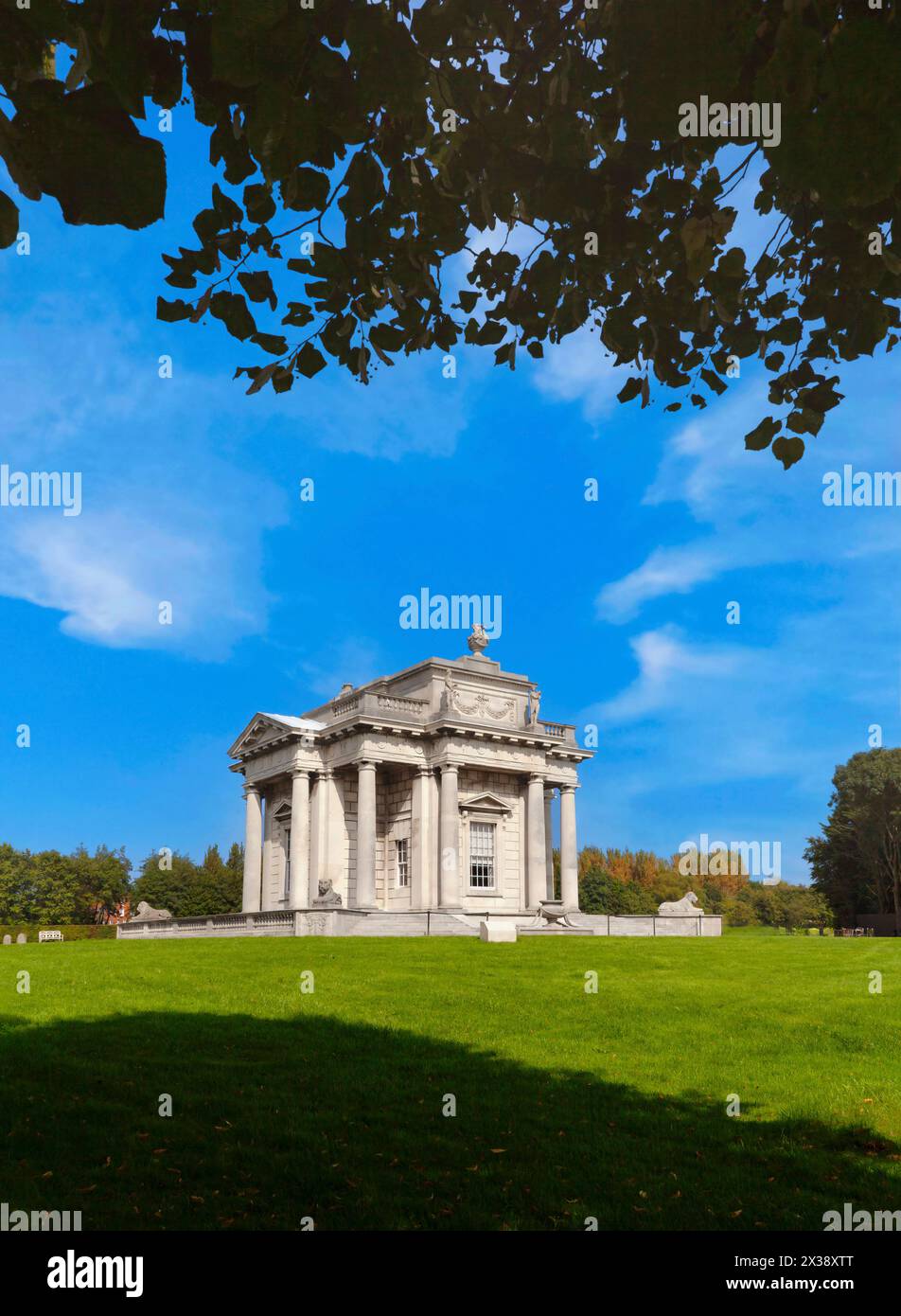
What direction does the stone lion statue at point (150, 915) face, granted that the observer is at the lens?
facing to the left of the viewer

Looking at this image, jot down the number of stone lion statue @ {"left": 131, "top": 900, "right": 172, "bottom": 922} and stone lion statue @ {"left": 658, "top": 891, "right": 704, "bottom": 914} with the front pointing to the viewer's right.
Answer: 1

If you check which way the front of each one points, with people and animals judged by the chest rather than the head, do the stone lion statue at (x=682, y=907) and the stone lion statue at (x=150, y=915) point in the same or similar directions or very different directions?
very different directions

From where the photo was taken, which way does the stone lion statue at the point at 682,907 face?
to the viewer's right

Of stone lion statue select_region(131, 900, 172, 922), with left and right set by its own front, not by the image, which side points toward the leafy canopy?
left

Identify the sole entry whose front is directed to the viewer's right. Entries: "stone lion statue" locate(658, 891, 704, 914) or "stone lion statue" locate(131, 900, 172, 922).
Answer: "stone lion statue" locate(658, 891, 704, 914)

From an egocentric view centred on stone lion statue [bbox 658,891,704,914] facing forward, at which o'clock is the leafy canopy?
The leafy canopy is roughly at 3 o'clock from the stone lion statue.

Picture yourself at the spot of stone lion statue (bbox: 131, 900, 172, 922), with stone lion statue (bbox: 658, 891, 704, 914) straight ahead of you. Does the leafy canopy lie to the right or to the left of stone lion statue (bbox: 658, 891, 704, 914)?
right

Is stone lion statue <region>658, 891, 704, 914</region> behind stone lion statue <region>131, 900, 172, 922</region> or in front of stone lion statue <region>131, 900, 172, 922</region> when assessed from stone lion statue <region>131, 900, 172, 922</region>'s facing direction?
behind

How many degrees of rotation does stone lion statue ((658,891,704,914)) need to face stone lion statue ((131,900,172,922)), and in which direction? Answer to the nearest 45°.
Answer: approximately 180°
